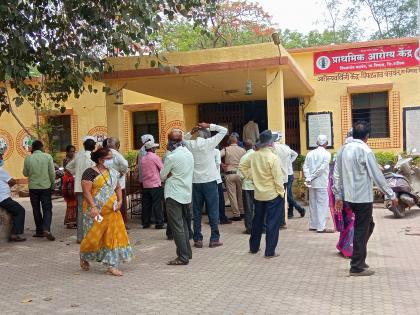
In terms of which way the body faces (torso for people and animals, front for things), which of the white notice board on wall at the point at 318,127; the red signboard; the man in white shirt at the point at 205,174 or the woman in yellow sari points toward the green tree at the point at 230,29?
the man in white shirt

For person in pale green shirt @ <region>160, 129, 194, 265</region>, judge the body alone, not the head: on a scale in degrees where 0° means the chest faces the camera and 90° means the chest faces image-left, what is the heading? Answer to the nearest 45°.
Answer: approximately 135°

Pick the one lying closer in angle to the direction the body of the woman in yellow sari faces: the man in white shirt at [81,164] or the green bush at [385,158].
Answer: the green bush

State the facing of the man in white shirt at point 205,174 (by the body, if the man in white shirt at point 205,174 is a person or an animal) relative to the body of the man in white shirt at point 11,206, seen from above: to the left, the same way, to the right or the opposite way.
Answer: to the left

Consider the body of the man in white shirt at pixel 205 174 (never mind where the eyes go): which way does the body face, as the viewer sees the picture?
away from the camera

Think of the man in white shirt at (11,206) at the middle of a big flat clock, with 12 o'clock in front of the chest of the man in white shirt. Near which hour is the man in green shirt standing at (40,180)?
The man in green shirt standing is roughly at 12 o'clock from the man in white shirt.

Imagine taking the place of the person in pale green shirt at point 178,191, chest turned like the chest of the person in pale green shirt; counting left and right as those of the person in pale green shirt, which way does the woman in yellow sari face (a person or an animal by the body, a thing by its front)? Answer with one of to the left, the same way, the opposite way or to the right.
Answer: the opposite way

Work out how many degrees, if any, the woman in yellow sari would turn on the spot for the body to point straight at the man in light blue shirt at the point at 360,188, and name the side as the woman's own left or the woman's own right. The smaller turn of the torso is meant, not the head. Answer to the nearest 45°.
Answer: approximately 45° to the woman's own left

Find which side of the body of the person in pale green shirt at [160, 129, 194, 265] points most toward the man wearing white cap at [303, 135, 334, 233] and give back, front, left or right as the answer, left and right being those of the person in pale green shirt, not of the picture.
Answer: right
